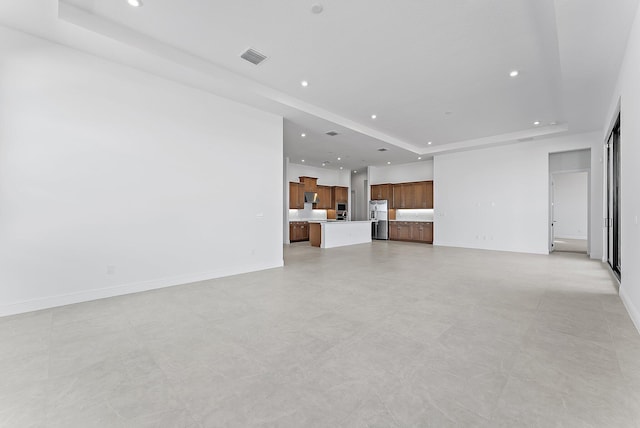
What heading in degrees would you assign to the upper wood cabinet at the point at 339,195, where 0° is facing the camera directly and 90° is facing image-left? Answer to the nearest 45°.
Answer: approximately 315°

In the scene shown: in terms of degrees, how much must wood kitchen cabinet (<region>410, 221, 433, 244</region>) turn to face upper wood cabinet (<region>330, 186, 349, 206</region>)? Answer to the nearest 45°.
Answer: approximately 45° to its right

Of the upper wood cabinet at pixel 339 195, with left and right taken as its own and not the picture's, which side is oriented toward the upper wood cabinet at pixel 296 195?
right

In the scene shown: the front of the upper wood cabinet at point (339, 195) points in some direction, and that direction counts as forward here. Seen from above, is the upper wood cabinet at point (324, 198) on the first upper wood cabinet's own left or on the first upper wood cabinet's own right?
on the first upper wood cabinet's own right

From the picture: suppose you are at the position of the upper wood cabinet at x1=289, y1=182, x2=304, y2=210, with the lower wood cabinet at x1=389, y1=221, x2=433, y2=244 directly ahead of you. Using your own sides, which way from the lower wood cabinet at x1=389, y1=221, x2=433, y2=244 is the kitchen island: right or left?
right

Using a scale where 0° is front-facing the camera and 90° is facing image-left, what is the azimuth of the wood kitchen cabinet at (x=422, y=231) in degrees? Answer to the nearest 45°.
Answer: approximately 45°
